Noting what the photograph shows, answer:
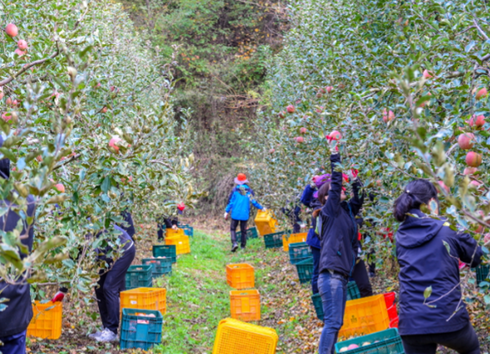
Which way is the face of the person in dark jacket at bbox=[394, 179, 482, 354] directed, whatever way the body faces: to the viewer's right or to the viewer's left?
to the viewer's right

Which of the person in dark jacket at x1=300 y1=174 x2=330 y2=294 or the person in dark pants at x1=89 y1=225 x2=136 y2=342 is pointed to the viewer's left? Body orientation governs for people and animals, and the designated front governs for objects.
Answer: the person in dark pants at x1=89 y1=225 x2=136 y2=342

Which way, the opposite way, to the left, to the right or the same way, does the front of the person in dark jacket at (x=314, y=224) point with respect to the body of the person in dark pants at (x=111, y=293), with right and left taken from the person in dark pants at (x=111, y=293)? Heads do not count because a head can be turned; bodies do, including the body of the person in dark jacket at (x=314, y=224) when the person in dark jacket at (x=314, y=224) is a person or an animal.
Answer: the opposite way

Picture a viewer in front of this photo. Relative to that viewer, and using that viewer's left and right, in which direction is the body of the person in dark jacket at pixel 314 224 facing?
facing to the right of the viewer

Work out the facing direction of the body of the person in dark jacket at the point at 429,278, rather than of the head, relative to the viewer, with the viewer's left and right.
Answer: facing away from the viewer and to the right of the viewer

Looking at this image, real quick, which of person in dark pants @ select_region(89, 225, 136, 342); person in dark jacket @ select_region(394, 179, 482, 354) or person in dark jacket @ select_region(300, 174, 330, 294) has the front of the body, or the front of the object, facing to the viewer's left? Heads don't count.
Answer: person in dark pants @ select_region(89, 225, 136, 342)

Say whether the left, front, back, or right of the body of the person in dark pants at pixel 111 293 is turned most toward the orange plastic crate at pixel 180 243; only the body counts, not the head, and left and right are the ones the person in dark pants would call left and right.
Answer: right

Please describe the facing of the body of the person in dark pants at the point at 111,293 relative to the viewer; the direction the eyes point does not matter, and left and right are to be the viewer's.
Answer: facing to the left of the viewer
